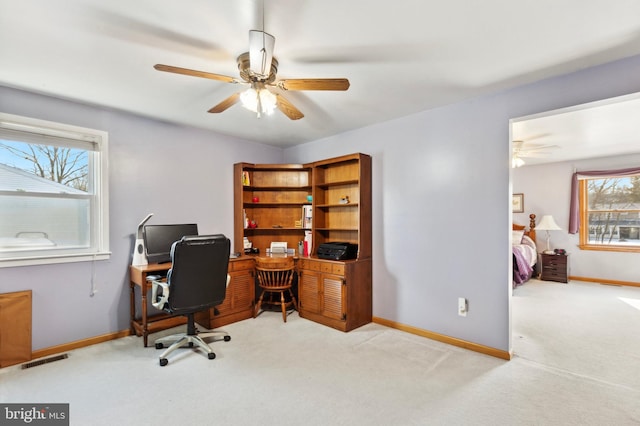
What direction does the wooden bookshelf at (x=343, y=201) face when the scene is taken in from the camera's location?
facing the viewer and to the left of the viewer

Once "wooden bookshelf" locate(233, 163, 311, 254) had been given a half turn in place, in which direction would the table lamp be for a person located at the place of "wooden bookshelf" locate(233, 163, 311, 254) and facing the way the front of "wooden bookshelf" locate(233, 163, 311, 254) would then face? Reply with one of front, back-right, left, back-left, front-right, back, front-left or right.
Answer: right

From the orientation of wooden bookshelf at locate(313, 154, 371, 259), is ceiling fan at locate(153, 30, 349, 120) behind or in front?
in front

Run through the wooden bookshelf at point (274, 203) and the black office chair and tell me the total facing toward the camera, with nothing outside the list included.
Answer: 1

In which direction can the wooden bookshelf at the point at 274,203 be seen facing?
toward the camera

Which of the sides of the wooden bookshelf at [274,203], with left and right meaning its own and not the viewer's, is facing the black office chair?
front

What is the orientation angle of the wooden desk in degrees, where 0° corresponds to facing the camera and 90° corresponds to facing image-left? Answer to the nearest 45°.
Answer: approximately 315°

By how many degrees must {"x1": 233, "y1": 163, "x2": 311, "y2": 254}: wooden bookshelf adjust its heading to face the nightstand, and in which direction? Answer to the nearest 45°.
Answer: approximately 90° to its left

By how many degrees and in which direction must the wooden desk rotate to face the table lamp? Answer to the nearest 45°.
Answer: approximately 45° to its left

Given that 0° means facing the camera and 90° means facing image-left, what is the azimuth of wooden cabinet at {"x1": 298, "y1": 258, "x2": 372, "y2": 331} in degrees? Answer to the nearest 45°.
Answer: approximately 45°

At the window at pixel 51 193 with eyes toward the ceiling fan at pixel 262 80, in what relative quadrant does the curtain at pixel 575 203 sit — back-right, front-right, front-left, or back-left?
front-left
